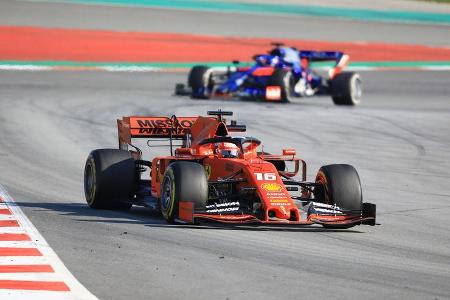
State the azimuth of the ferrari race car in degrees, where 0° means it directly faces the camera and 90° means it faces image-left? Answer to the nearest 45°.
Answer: approximately 315°

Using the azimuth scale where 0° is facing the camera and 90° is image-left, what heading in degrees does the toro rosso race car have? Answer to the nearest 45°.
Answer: approximately 45°

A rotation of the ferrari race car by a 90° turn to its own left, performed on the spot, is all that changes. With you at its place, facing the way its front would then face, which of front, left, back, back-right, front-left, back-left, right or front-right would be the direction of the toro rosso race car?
front-left
